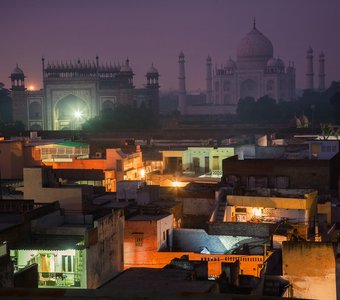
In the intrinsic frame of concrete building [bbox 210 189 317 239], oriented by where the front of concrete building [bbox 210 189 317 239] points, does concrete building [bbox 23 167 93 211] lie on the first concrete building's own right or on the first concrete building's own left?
on the first concrete building's own right

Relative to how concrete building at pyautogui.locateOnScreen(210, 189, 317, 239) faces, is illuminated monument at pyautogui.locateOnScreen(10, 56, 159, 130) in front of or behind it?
behind

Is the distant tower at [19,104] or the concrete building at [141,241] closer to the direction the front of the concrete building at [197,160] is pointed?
the concrete building

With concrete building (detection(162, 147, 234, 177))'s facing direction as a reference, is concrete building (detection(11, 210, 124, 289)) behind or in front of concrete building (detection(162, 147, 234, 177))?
in front

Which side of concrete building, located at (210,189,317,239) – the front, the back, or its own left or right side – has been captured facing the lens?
front

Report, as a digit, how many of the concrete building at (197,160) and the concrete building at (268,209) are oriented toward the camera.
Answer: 2

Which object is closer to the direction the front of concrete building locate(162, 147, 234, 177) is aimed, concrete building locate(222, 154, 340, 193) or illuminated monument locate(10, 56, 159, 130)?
the concrete building

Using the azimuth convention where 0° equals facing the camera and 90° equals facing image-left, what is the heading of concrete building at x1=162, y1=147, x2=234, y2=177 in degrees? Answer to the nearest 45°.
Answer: approximately 0°

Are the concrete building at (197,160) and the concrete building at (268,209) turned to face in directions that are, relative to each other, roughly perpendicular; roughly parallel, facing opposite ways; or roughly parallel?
roughly parallel

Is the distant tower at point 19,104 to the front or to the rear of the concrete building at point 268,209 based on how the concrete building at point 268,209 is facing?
to the rear

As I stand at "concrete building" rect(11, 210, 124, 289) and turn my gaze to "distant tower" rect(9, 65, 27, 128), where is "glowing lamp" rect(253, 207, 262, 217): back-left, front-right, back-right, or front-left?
front-right

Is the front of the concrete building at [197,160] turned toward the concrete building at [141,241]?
yes

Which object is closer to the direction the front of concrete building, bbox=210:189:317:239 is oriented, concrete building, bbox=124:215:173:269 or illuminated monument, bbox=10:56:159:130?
the concrete building

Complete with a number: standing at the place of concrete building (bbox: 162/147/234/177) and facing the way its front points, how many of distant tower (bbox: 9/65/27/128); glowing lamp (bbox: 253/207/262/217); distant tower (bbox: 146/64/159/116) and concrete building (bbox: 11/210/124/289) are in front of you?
2

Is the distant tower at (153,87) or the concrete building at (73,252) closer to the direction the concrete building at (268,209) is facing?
the concrete building
